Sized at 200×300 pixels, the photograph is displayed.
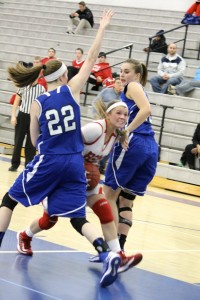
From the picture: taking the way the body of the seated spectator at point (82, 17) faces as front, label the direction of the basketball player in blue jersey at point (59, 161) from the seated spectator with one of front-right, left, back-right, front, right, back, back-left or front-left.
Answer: front-left

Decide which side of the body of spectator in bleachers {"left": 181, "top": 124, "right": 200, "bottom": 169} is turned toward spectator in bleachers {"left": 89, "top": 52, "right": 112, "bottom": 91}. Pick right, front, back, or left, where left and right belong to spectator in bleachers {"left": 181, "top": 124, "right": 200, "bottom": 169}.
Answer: right

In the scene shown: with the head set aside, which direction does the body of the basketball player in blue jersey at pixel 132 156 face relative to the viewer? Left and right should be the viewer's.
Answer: facing away from the viewer and to the left of the viewer

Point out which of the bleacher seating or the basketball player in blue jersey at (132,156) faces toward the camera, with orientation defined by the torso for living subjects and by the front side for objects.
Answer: the bleacher seating

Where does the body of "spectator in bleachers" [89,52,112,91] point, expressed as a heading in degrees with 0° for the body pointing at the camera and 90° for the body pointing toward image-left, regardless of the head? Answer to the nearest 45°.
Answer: approximately 45°

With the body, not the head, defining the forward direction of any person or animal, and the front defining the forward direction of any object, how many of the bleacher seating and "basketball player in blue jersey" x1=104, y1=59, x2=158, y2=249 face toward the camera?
1

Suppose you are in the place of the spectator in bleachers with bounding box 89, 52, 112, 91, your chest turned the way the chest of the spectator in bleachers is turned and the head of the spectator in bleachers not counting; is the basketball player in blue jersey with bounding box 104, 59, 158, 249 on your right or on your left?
on your left

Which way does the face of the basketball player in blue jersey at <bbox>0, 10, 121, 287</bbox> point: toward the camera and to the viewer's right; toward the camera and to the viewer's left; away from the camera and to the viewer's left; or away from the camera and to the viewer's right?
away from the camera and to the viewer's right

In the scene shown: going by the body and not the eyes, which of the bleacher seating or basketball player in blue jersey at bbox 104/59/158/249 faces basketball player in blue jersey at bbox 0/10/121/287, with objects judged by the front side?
the bleacher seating

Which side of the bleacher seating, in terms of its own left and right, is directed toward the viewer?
front

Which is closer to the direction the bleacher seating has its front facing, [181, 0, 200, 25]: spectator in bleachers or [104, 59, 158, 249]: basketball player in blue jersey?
the basketball player in blue jersey

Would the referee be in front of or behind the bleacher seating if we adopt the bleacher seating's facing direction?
in front

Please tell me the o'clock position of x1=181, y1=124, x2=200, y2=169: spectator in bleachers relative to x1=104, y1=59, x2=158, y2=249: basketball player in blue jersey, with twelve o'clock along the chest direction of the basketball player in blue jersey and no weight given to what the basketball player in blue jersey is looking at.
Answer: The spectator in bleachers is roughly at 2 o'clock from the basketball player in blue jersey.
